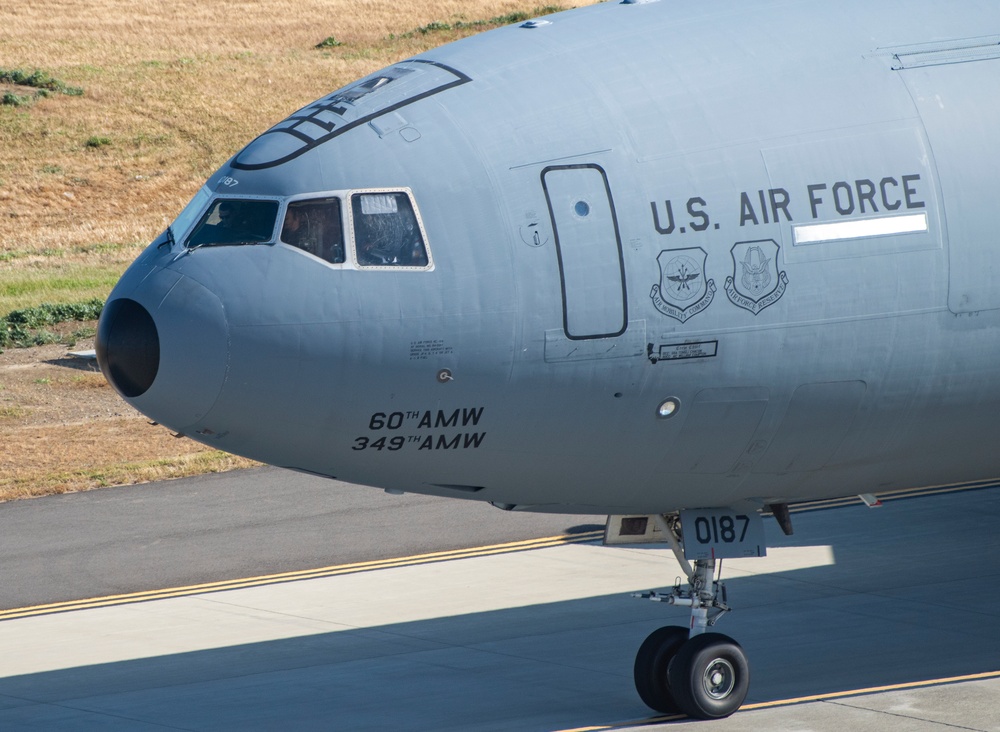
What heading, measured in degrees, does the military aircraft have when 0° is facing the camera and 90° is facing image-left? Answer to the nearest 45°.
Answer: approximately 45°
